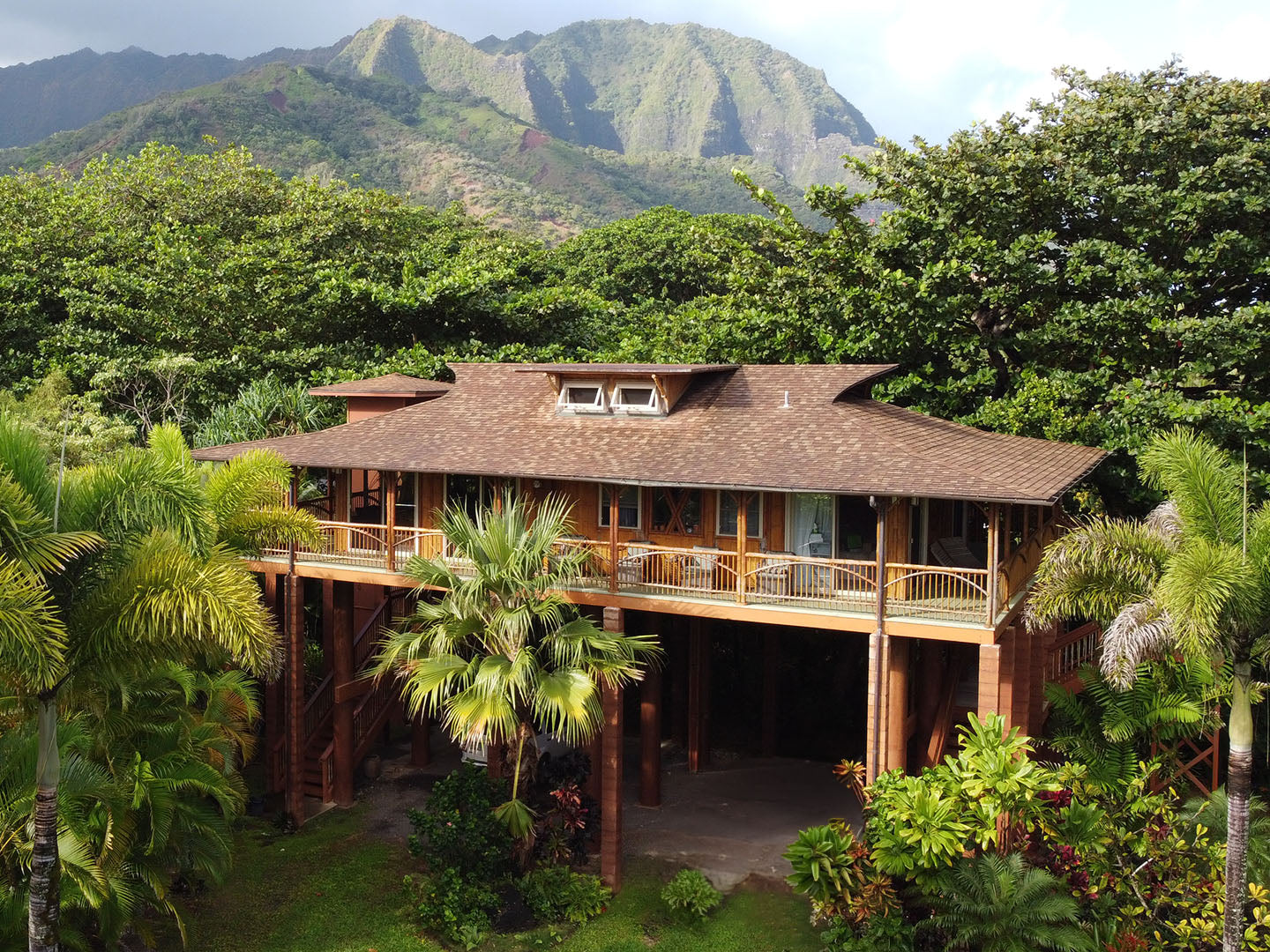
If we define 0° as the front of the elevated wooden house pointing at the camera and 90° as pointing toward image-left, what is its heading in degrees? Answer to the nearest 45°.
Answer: approximately 0°

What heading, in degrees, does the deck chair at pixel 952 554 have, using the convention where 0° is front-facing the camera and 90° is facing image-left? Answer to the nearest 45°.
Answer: approximately 45°
